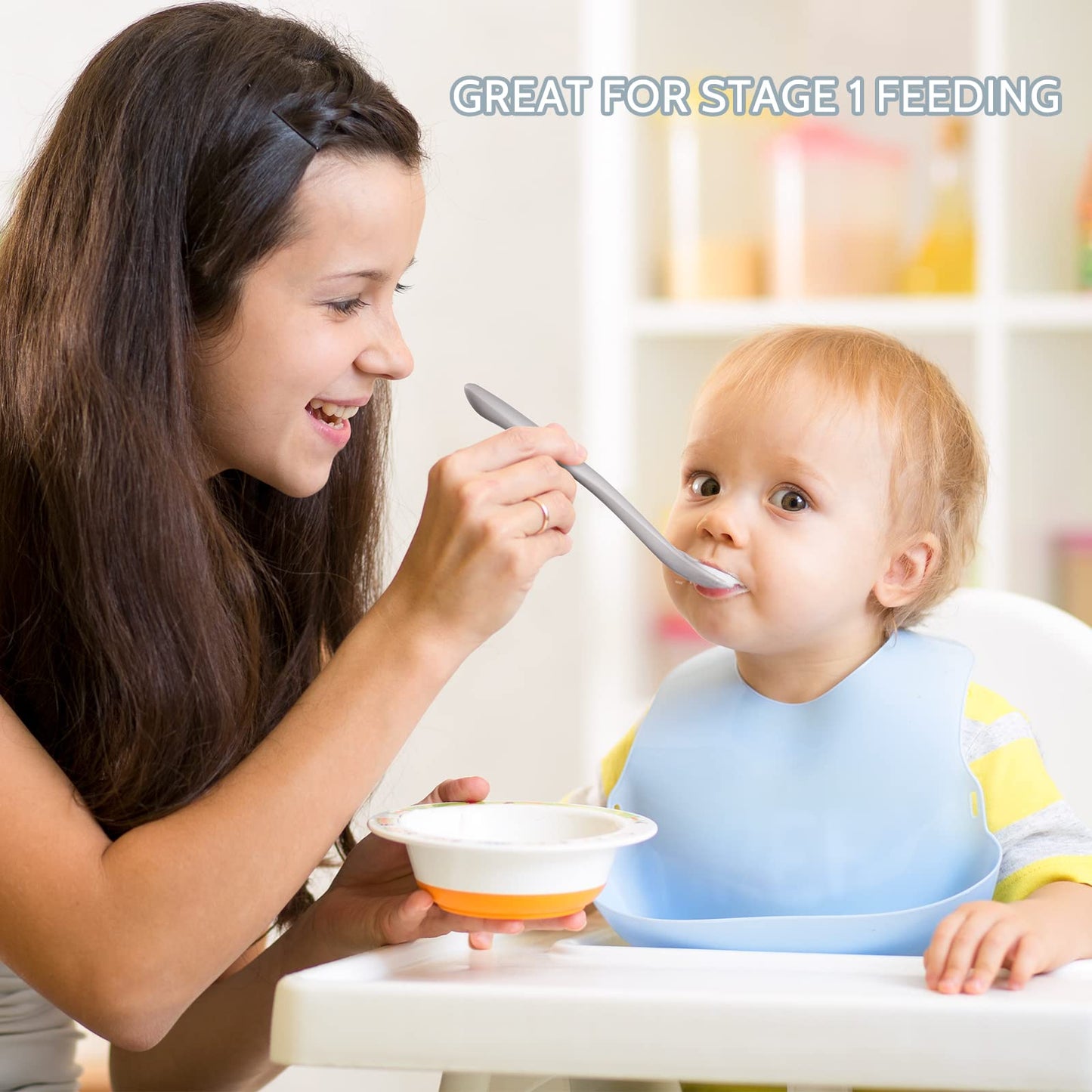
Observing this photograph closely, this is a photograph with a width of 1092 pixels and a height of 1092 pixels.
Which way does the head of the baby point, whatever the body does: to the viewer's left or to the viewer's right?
to the viewer's left

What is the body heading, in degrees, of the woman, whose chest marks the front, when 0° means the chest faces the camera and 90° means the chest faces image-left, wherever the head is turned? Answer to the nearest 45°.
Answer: approximately 270°

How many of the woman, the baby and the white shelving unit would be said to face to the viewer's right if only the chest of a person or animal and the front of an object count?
1

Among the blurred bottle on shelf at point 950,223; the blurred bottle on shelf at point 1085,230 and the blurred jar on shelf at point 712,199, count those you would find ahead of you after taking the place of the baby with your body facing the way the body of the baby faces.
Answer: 0

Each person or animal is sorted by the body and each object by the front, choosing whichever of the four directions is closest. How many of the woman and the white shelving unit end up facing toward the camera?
1

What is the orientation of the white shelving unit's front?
toward the camera

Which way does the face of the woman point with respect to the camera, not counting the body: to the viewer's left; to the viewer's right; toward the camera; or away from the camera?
to the viewer's right

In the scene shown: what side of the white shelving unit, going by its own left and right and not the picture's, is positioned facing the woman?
front

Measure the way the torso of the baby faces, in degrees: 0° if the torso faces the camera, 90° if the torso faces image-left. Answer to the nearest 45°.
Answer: approximately 45°

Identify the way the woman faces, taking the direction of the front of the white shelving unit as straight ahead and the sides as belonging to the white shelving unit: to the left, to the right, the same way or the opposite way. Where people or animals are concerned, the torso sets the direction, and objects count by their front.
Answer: to the left

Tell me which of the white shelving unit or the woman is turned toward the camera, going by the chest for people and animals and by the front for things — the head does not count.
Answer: the white shelving unit

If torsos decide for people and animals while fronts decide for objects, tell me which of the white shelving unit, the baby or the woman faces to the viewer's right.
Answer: the woman

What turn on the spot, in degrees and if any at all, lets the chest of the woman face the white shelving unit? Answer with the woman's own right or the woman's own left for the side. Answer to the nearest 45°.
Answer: approximately 45° to the woman's own left

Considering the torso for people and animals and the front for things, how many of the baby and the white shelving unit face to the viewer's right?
0

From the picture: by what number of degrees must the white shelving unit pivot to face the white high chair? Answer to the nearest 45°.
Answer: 0° — it already faces it
